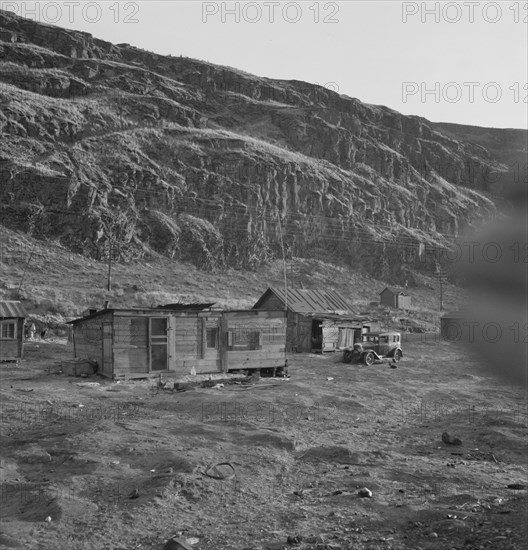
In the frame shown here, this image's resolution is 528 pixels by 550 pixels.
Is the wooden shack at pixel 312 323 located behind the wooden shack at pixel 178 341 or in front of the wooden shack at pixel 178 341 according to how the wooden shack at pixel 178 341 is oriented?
behind

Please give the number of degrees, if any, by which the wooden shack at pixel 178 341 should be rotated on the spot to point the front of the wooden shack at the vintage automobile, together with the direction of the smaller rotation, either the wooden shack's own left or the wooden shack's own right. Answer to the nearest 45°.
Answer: approximately 135° to the wooden shack's own left
